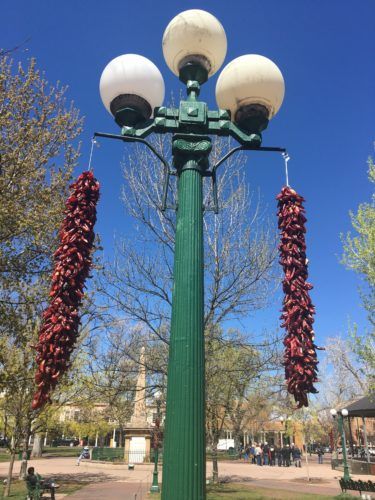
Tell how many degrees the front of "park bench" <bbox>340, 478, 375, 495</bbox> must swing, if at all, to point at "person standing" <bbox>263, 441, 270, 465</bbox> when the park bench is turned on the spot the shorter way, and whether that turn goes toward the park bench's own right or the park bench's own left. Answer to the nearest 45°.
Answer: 0° — it already faces them

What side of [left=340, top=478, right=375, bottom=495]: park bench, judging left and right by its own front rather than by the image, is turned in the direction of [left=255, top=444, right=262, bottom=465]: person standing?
front

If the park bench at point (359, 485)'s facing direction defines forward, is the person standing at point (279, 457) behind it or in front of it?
in front

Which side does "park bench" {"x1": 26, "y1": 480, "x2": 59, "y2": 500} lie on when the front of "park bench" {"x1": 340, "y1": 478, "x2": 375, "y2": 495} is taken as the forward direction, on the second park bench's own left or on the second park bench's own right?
on the second park bench's own left

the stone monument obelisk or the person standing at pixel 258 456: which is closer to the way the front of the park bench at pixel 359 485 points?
the person standing

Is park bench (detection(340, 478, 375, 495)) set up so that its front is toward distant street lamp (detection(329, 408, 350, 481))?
yes
